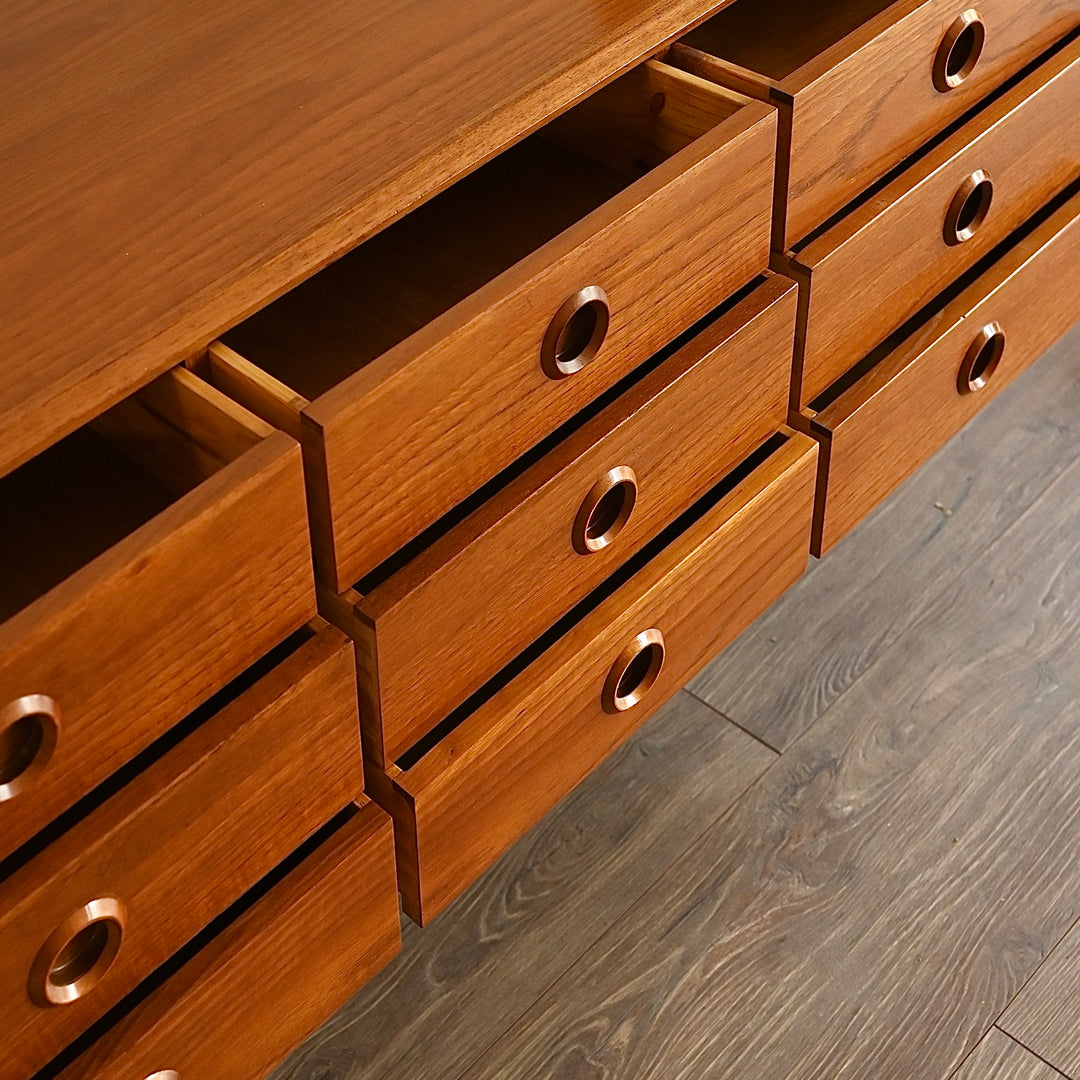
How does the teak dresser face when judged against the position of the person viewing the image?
facing the viewer and to the right of the viewer
